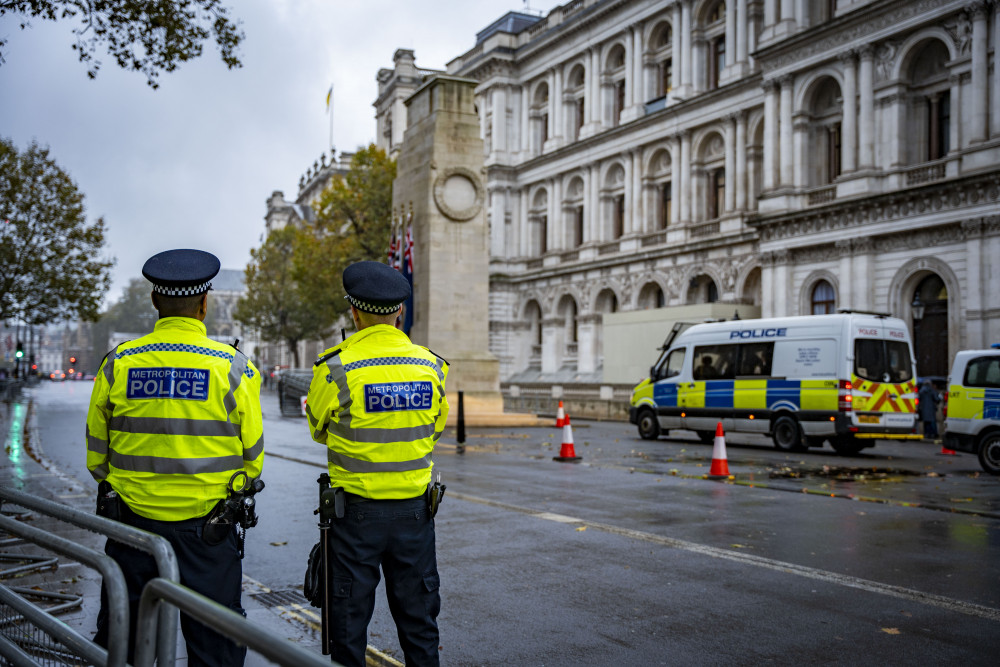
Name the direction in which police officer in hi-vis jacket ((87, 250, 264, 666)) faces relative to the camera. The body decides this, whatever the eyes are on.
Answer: away from the camera

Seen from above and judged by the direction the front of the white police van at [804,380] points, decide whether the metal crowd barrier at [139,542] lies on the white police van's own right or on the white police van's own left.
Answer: on the white police van's own left

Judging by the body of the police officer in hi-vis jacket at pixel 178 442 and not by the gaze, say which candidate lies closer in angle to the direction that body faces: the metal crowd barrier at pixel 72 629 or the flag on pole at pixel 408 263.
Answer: the flag on pole

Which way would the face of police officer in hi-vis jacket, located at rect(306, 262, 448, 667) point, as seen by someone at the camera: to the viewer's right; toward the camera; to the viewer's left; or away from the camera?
away from the camera

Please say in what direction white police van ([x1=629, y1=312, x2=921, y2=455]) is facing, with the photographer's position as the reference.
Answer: facing away from the viewer and to the left of the viewer

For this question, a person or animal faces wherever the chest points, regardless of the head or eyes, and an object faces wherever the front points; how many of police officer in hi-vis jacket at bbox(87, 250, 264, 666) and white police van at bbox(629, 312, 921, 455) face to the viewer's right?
0

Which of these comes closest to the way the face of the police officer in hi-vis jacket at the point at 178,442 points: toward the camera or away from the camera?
away from the camera

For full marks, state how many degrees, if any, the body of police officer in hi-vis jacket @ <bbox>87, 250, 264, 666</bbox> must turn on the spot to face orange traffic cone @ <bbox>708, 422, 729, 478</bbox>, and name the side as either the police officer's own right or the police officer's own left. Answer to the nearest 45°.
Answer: approximately 45° to the police officer's own right

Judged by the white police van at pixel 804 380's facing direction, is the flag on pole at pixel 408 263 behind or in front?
in front

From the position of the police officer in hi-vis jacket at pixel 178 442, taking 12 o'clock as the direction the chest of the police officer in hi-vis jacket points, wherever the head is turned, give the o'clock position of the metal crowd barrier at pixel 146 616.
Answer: The metal crowd barrier is roughly at 6 o'clock from the police officer in hi-vis jacket.

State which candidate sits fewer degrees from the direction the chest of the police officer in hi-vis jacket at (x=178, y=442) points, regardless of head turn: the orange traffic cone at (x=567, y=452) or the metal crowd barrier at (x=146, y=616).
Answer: the orange traffic cone

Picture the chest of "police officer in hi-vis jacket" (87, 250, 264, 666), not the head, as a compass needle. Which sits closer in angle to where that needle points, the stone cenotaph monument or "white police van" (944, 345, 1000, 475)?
the stone cenotaph monument

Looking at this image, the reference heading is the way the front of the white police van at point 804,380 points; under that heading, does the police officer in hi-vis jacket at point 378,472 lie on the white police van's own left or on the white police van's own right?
on the white police van's own left

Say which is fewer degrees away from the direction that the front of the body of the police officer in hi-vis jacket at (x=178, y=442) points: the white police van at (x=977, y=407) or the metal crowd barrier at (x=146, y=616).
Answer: the white police van
